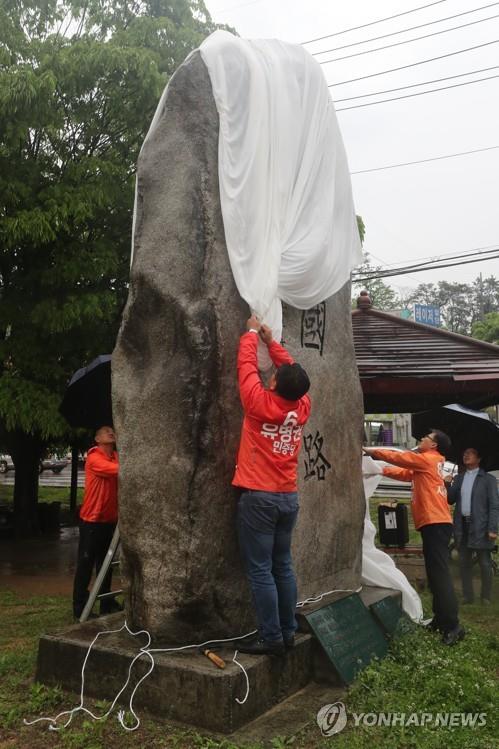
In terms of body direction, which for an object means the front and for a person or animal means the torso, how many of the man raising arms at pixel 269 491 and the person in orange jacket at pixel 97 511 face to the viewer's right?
1

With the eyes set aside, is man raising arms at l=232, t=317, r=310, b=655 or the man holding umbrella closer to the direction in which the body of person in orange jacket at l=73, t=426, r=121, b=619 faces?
the man holding umbrella

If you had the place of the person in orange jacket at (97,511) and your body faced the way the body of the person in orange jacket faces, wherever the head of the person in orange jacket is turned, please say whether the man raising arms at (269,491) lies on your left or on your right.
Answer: on your right

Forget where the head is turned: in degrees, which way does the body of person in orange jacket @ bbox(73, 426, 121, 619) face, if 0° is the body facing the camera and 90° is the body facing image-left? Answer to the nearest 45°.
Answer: approximately 270°

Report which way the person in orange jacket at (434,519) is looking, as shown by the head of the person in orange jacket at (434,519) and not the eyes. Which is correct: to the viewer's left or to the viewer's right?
to the viewer's left

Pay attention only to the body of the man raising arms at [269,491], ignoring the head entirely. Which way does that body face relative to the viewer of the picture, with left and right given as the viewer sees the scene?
facing away from the viewer and to the left of the viewer

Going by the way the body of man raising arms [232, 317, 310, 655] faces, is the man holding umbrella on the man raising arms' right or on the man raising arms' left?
on the man raising arms' right

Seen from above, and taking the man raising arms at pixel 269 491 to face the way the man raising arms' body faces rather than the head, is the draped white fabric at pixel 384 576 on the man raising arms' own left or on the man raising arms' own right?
on the man raising arms' own right
